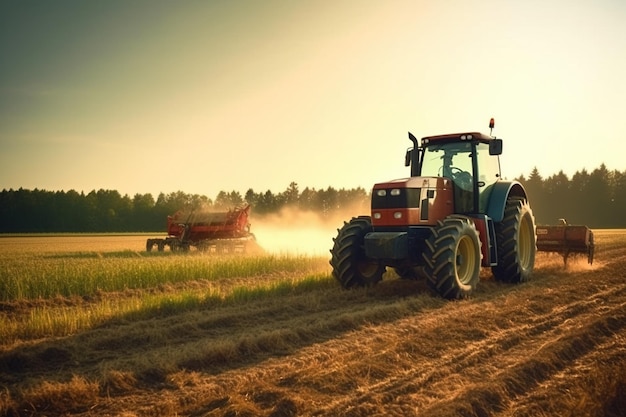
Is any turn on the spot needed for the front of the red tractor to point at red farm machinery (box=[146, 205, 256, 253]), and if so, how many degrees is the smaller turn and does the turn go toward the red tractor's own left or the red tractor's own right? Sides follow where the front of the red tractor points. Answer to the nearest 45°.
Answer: approximately 90° to the red tractor's own right

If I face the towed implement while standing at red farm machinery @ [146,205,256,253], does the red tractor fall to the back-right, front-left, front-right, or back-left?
front-right

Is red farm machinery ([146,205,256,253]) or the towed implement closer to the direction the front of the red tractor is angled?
the red farm machinery

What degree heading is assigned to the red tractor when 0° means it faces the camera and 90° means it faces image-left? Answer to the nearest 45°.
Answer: approximately 45°

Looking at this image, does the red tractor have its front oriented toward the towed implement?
no
